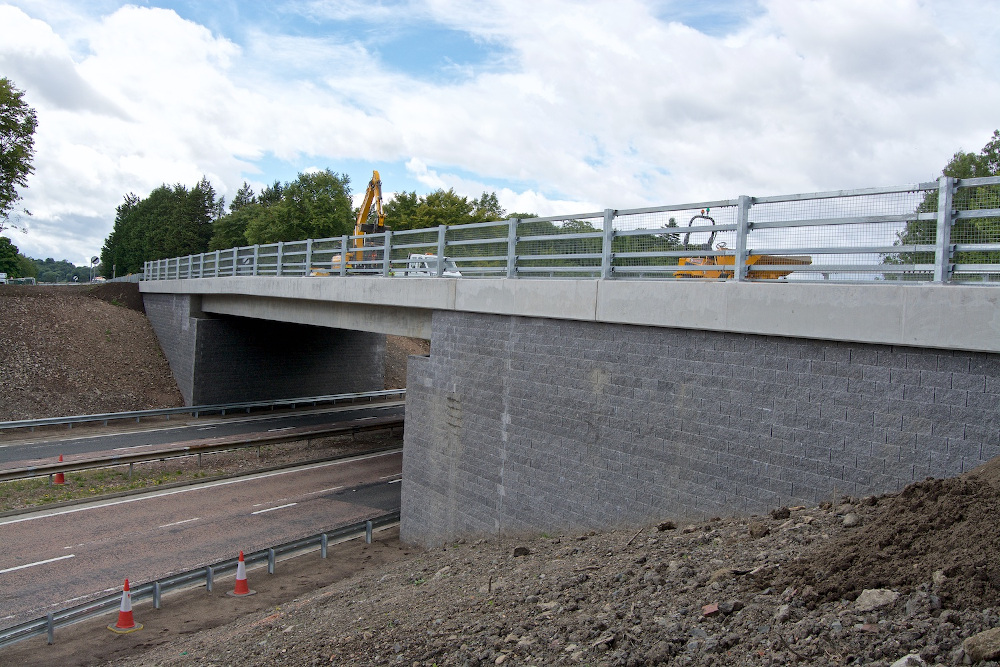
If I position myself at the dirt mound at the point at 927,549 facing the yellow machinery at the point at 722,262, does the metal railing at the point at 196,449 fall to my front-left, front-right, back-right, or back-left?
front-left

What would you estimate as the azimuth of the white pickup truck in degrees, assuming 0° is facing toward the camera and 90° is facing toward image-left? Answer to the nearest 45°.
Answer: approximately 270°
